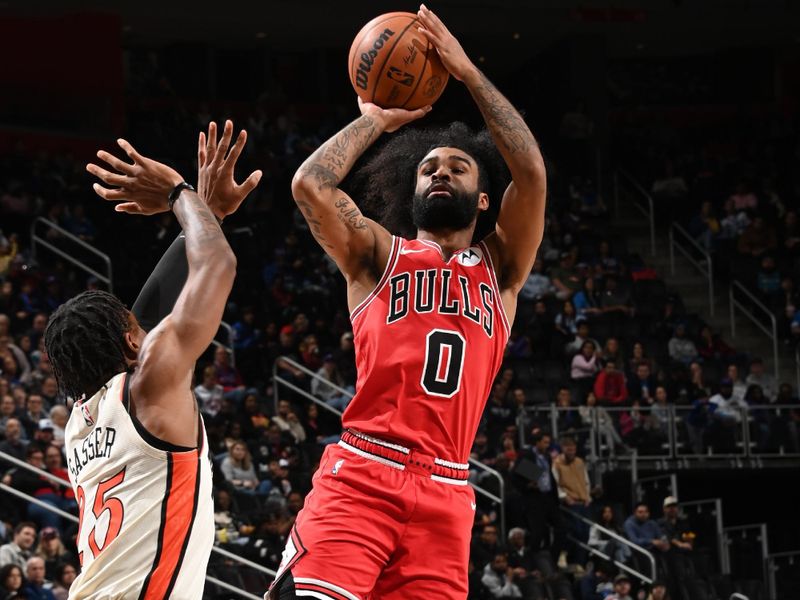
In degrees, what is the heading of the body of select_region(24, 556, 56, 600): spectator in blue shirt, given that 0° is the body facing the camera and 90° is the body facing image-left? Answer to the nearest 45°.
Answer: approximately 315°

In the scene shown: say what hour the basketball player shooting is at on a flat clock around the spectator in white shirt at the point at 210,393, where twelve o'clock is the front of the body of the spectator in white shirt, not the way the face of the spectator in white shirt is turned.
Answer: The basketball player shooting is roughly at 12 o'clock from the spectator in white shirt.

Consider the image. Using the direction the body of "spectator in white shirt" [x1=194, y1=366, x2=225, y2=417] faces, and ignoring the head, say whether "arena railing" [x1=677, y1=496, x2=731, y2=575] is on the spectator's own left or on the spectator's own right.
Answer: on the spectator's own left

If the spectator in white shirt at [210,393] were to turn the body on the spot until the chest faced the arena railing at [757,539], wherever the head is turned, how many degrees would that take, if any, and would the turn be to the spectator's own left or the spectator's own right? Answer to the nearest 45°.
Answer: approximately 90° to the spectator's own left

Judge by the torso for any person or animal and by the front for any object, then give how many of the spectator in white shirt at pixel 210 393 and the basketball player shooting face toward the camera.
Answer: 2
